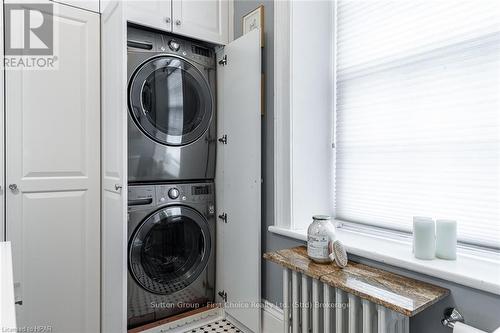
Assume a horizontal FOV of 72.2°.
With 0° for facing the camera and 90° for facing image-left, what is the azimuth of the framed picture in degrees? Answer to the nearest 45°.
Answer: approximately 45°

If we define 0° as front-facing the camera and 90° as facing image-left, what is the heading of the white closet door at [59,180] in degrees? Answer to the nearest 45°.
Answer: approximately 315°

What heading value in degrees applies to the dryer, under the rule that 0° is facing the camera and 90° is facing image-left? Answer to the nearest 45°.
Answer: approximately 315°

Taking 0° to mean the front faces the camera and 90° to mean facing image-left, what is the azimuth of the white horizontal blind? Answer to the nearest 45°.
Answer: approximately 45°
